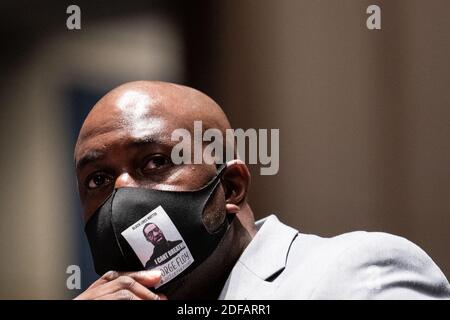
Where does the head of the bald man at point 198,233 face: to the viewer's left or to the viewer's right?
to the viewer's left

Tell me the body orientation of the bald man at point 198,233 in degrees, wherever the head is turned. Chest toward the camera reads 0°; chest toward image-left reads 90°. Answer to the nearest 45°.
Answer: approximately 45°
